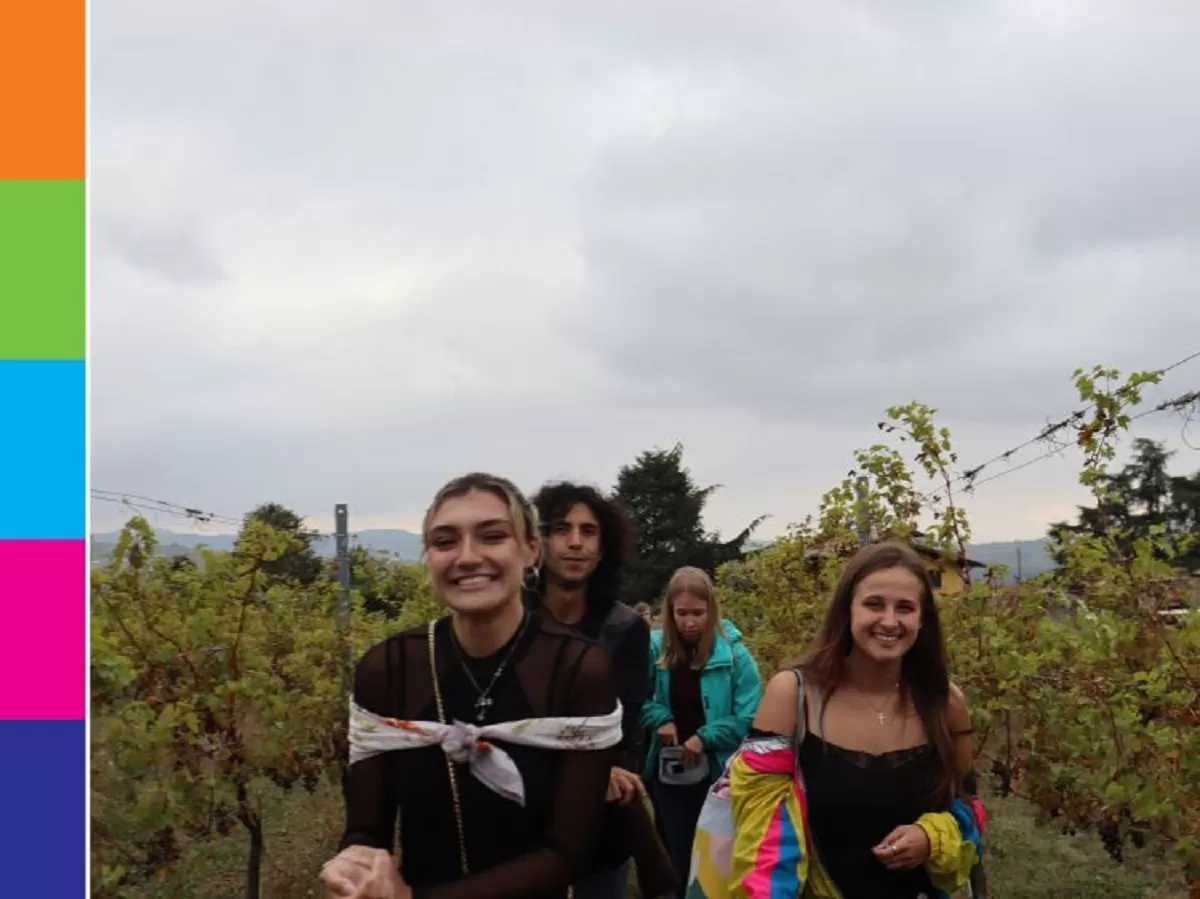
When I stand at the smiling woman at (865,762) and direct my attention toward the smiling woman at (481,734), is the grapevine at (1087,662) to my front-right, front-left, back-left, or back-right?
back-right

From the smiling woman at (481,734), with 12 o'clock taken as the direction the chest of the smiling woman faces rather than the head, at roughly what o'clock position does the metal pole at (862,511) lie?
The metal pole is roughly at 7 o'clock from the smiling woman.

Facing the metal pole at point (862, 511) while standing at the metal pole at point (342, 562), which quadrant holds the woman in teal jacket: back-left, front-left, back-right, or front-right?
front-right

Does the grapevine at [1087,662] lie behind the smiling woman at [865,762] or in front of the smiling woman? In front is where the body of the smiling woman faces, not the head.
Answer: behind

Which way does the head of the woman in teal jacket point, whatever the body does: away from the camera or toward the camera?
toward the camera

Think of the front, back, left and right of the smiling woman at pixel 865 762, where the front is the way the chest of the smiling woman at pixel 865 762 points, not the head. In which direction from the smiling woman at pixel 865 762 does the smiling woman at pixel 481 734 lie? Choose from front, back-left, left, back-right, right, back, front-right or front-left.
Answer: front-right

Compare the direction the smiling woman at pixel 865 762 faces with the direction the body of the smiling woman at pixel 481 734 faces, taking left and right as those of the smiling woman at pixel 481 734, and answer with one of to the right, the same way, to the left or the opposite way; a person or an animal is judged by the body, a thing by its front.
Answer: the same way

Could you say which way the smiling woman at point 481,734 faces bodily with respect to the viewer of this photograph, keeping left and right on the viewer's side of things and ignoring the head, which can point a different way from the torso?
facing the viewer

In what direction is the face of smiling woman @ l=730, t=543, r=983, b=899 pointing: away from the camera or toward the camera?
toward the camera

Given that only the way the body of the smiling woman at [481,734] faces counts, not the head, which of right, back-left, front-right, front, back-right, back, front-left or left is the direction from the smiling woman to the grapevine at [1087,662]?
back-left

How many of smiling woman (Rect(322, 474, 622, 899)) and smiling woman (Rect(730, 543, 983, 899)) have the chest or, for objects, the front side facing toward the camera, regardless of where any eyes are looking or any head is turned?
2

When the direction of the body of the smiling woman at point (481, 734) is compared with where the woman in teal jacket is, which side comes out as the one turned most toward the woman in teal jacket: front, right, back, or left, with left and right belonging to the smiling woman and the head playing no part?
back

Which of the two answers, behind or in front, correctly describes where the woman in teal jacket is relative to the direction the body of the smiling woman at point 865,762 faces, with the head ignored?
behind
